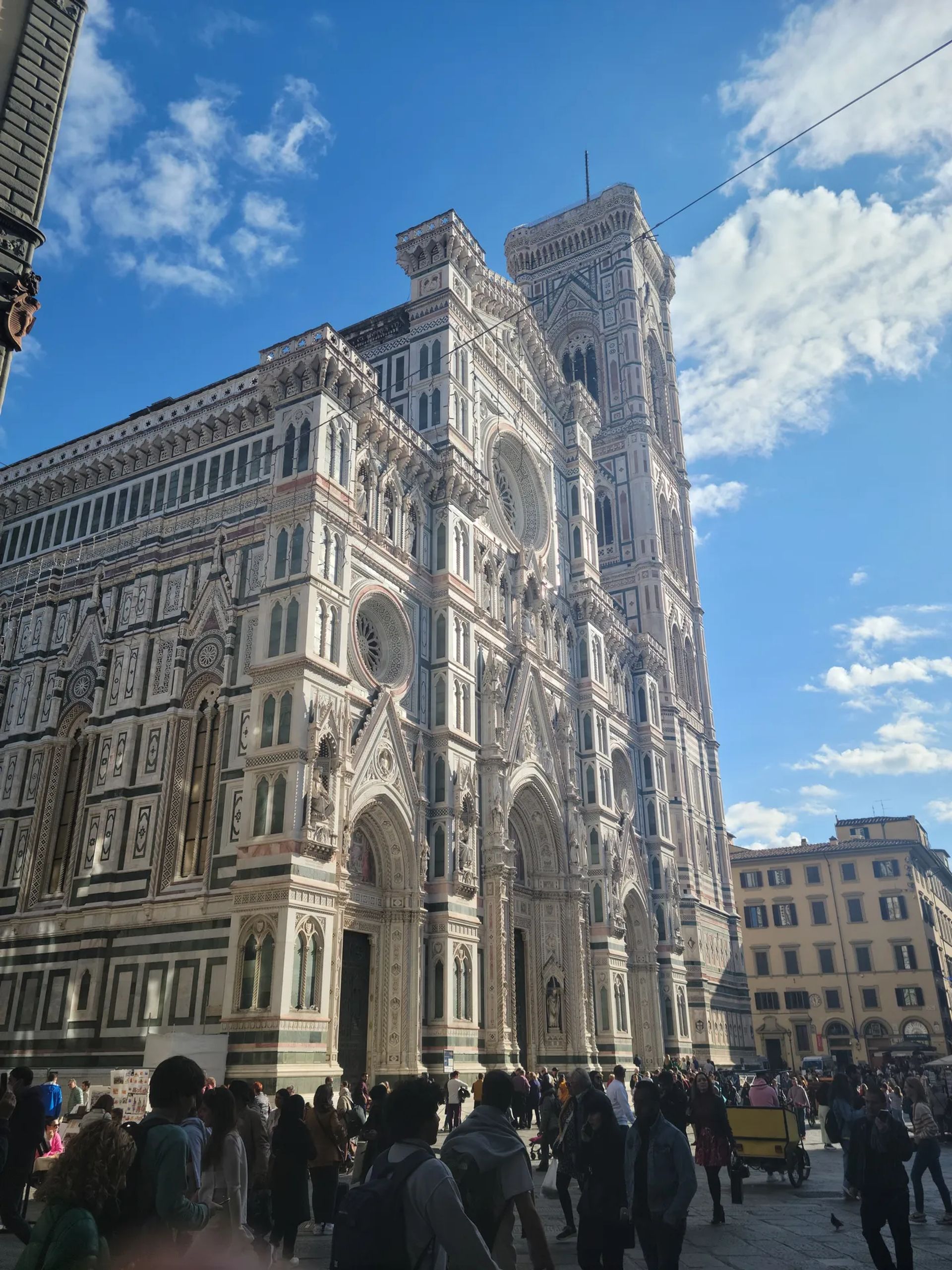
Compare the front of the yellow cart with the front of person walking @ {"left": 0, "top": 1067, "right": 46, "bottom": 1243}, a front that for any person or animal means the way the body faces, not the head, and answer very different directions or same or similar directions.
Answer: very different directions

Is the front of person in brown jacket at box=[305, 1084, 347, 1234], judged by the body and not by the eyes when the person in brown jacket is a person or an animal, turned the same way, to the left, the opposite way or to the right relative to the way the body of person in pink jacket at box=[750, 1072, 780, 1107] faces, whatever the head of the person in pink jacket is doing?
the same way

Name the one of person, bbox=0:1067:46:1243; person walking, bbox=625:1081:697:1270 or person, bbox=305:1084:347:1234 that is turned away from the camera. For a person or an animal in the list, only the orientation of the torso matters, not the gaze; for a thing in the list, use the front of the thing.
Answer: person, bbox=305:1084:347:1234

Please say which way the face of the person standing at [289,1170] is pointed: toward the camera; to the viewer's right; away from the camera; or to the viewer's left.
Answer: away from the camera

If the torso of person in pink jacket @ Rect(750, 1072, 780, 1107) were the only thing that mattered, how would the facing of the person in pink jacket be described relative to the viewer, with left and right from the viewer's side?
facing away from the viewer

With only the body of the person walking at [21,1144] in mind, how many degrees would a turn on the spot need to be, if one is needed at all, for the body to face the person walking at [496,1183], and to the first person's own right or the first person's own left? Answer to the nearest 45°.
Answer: approximately 90° to the first person's own left

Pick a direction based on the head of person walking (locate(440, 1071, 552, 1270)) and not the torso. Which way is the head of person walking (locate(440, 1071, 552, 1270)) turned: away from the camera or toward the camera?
away from the camera

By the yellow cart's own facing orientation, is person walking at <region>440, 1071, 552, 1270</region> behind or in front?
behind

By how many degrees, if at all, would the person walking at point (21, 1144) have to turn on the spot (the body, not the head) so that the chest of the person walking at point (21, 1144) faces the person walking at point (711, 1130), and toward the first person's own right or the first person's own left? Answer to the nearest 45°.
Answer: approximately 180°

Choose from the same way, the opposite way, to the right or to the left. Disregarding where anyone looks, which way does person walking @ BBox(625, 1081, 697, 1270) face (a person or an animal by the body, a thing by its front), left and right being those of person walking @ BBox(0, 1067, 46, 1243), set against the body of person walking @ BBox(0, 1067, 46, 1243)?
the same way

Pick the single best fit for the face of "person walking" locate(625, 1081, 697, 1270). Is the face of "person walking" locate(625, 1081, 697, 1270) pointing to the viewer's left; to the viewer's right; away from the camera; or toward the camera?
toward the camera
